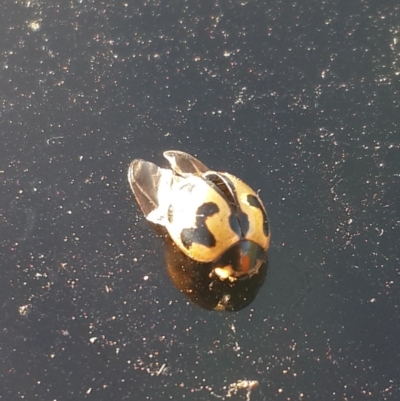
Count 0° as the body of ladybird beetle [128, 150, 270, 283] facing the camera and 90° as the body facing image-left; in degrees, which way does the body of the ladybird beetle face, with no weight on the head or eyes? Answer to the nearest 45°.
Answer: approximately 315°
